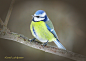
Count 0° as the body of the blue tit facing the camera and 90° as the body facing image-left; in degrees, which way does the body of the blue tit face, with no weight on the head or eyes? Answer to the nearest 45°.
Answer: approximately 45°
